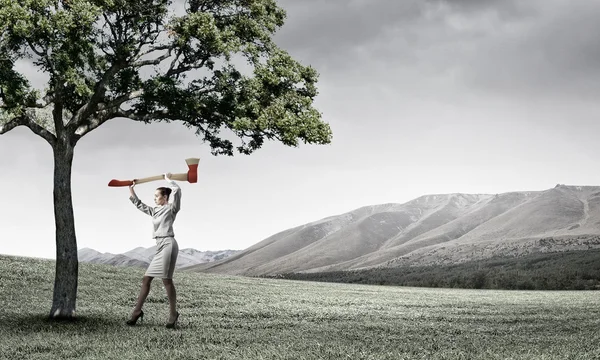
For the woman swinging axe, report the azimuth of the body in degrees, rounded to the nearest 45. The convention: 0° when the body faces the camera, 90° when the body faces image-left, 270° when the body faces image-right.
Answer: approximately 45°
